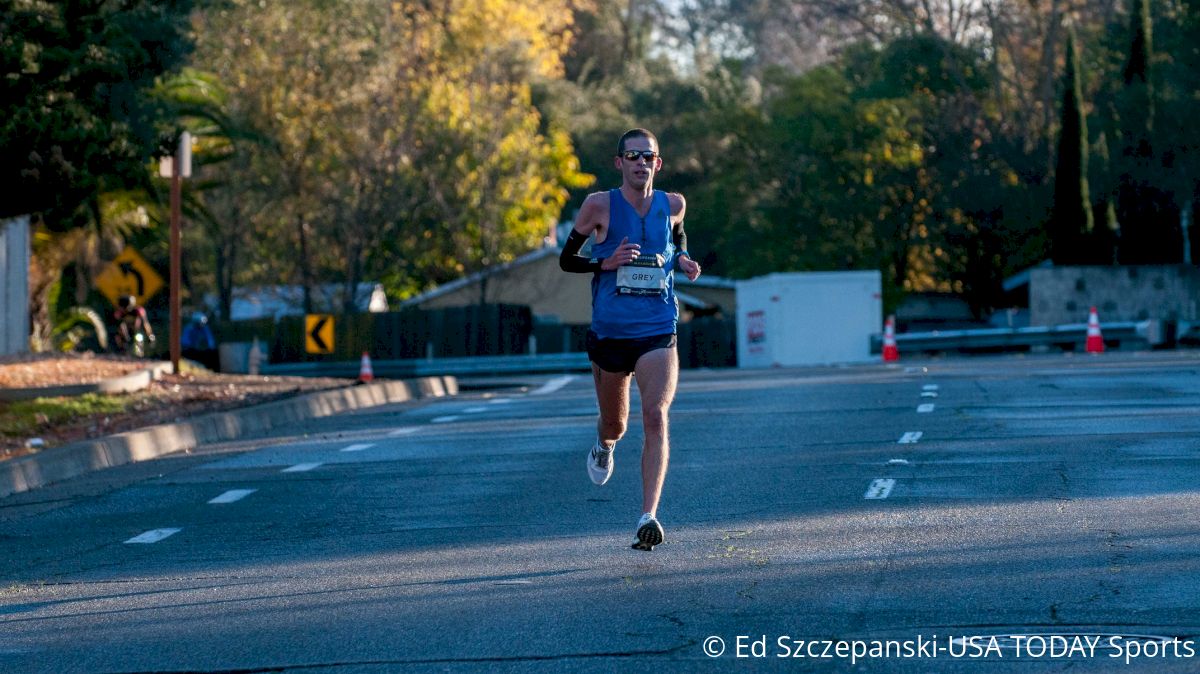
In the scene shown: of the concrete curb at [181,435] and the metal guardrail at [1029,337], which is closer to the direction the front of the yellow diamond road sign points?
the concrete curb

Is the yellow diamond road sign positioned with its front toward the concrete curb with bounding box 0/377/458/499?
yes

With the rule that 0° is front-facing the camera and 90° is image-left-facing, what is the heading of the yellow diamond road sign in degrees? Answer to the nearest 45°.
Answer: approximately 0°

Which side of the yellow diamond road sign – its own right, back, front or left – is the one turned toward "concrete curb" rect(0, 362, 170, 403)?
front

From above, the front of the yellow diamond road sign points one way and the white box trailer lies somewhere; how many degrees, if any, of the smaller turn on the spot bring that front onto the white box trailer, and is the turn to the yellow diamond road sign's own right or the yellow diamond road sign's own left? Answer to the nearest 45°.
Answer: approximately 90° to the yellow diamond road sign's own left

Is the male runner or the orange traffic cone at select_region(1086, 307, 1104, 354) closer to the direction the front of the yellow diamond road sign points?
the male runner

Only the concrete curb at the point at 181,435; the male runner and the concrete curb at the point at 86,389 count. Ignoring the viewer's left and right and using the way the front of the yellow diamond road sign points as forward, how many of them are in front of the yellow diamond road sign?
3

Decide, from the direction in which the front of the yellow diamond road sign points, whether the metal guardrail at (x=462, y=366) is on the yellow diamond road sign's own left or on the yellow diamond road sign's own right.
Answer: on the yellow diamond road sign's own left

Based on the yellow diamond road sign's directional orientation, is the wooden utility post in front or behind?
in front
